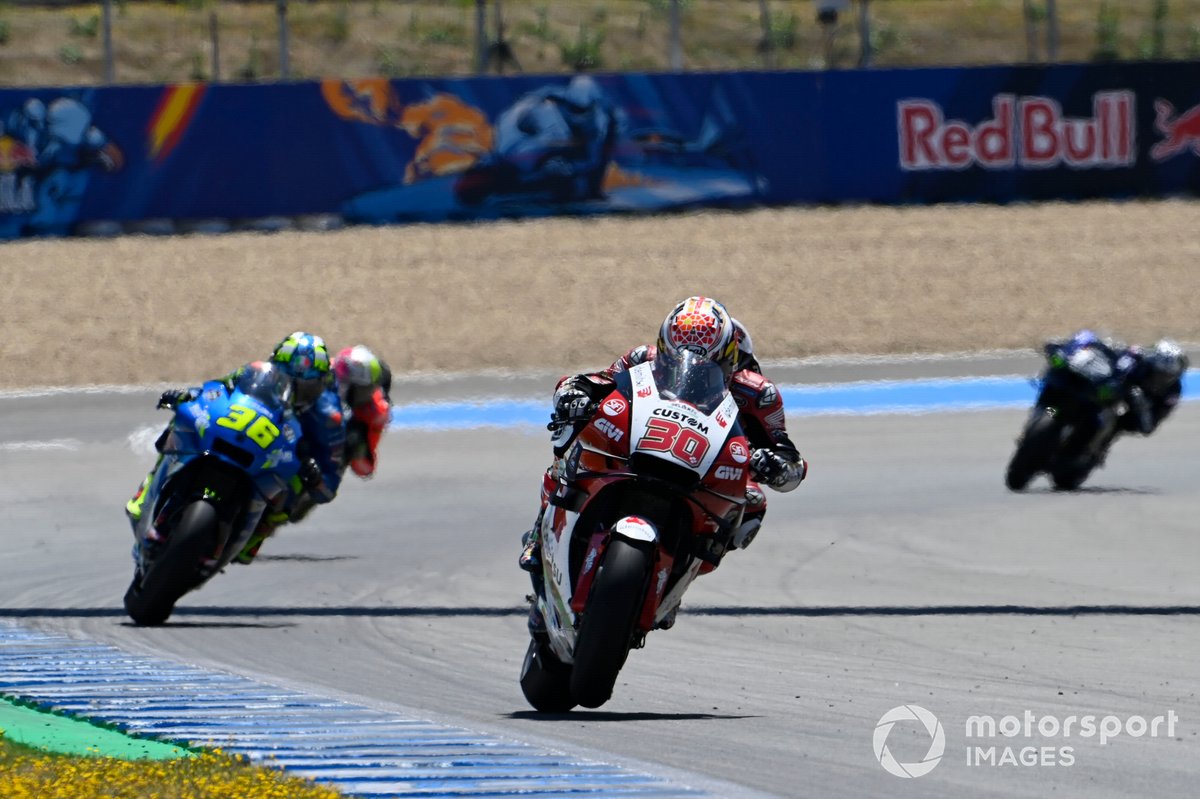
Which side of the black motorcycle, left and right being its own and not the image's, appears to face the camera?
front

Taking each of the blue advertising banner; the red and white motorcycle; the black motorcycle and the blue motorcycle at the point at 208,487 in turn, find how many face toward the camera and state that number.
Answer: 4

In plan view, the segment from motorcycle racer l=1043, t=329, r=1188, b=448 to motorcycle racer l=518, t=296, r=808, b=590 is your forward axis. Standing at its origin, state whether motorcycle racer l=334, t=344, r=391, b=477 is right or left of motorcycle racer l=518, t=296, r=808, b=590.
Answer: right

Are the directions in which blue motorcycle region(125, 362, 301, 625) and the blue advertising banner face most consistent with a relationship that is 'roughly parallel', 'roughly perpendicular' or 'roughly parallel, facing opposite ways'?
roughly parallel

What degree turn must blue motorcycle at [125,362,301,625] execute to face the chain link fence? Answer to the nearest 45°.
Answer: approximately 180°

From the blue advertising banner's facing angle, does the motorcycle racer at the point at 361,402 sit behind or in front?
in front

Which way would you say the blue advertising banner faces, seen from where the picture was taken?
facing the viewer

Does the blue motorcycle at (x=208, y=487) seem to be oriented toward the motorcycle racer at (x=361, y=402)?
no

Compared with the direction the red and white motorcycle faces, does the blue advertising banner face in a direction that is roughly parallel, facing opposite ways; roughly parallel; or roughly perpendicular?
roughly parallel

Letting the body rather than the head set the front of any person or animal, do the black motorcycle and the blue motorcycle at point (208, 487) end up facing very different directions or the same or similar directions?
same or similar directions

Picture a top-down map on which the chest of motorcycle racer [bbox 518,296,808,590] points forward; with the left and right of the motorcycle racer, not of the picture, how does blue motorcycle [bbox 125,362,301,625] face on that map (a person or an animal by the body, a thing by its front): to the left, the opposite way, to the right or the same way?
the same way

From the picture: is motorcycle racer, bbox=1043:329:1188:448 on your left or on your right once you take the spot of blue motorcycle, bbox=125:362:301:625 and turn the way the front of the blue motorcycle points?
on your left

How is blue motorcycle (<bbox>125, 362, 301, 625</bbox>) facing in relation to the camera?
toward the camera

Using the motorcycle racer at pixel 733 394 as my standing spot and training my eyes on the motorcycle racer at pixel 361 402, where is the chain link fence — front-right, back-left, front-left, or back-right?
front-right

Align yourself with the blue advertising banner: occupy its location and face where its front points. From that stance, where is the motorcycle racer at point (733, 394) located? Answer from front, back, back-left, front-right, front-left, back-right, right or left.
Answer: front

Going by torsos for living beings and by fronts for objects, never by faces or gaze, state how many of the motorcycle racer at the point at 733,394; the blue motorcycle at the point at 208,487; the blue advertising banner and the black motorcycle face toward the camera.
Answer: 4

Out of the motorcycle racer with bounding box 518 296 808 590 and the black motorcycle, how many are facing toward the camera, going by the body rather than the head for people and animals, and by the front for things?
2
